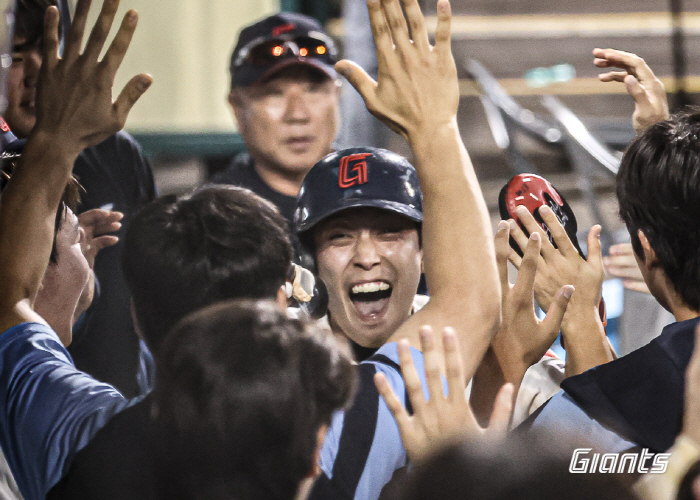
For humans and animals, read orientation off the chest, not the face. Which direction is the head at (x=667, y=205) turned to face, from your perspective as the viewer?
facing away from the viewer and to the left of the viewer

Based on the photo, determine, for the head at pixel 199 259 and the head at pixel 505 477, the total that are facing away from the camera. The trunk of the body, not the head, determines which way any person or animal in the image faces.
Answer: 2

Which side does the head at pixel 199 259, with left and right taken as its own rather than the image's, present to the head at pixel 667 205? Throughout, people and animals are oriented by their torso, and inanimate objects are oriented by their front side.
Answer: right

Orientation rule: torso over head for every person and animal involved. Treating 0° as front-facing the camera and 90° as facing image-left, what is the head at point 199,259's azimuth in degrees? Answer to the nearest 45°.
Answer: approximately 180°

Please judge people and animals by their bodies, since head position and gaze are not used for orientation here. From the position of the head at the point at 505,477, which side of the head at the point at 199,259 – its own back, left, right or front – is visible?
back

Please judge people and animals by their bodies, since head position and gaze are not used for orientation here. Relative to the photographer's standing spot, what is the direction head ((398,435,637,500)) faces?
facing away from the viewer

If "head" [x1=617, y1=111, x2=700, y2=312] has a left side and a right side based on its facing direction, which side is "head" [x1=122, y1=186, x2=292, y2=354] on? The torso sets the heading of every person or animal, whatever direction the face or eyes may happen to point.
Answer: on its left
